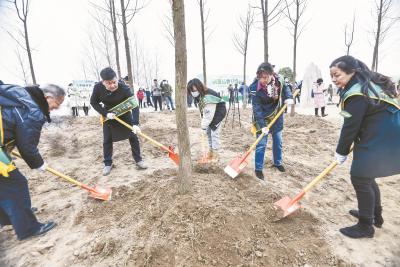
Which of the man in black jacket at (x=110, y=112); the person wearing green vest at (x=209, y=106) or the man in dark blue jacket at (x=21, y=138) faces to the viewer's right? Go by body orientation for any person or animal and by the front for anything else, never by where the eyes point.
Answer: the man in dark blue jacket at (x=21, y=138)

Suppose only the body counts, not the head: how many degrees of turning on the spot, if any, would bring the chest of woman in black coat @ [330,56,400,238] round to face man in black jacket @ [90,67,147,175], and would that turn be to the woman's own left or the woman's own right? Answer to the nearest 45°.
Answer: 0° — they already face them

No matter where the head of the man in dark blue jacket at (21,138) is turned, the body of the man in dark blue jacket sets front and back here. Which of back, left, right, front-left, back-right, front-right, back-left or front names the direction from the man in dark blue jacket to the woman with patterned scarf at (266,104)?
front

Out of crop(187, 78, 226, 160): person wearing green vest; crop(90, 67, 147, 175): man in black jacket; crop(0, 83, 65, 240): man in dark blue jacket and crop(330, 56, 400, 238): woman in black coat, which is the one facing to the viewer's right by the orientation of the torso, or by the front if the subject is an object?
crop(0, 83, 65, 240): man in dark blue jacket

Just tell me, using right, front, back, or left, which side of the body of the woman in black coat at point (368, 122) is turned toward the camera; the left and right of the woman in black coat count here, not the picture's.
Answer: left

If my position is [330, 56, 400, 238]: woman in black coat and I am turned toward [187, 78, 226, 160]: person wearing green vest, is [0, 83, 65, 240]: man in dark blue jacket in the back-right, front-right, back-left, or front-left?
front-left

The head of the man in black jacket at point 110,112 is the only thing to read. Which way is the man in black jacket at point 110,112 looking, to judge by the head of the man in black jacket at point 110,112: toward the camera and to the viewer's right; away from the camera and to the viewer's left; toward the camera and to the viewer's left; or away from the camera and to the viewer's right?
toward the camera and to the viewer's right

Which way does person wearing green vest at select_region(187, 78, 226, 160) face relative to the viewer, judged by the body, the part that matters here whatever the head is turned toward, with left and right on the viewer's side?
facing the viewer and to the left of the viewer

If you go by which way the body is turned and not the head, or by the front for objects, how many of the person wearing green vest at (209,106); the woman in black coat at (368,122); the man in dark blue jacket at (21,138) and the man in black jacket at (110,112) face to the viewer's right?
1

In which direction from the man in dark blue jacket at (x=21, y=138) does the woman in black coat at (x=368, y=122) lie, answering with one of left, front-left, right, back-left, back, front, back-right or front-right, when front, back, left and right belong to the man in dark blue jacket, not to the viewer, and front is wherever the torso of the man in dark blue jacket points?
front-right

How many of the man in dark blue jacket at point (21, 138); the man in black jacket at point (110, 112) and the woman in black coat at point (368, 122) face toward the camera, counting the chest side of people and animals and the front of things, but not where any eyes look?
1

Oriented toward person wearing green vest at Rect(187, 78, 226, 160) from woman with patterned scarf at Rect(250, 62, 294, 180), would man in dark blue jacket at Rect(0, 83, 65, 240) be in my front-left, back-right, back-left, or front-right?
front-left

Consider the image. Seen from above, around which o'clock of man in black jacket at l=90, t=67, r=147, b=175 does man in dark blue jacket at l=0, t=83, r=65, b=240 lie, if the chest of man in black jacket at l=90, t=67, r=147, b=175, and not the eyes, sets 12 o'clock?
man in dark blue jacket at l=0, t=83, r=65, b=240 is roughly at 1 o'clock from man in black jacket at l=90, t=67, r=147, b=175.

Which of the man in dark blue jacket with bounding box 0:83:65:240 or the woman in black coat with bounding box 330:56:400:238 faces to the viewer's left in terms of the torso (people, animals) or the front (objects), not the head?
the woman in black coat

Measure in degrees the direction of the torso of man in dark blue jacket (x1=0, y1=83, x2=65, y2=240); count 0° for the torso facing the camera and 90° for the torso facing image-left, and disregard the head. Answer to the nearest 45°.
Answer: approximately 270°

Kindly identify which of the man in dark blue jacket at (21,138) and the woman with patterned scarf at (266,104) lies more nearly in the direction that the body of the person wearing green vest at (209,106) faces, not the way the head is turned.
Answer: the man in dark blue jacket

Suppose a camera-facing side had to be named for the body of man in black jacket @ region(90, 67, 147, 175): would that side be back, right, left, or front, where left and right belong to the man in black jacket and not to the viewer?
front
